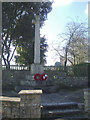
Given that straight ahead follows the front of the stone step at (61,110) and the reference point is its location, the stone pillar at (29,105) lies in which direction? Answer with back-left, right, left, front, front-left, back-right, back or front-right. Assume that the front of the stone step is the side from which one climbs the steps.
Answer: front-right

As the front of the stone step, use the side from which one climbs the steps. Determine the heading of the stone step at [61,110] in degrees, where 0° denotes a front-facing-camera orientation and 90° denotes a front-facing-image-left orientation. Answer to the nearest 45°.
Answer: approximately 0°

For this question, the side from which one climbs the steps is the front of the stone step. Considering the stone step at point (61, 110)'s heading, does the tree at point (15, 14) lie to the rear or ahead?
to the rear

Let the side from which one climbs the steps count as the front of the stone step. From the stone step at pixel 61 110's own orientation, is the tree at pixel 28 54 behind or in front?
behind

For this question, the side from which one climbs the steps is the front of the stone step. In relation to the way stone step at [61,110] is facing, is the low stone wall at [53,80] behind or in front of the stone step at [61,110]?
behind

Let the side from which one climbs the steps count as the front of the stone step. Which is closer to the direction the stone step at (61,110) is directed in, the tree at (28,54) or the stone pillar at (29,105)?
the stone pillar
